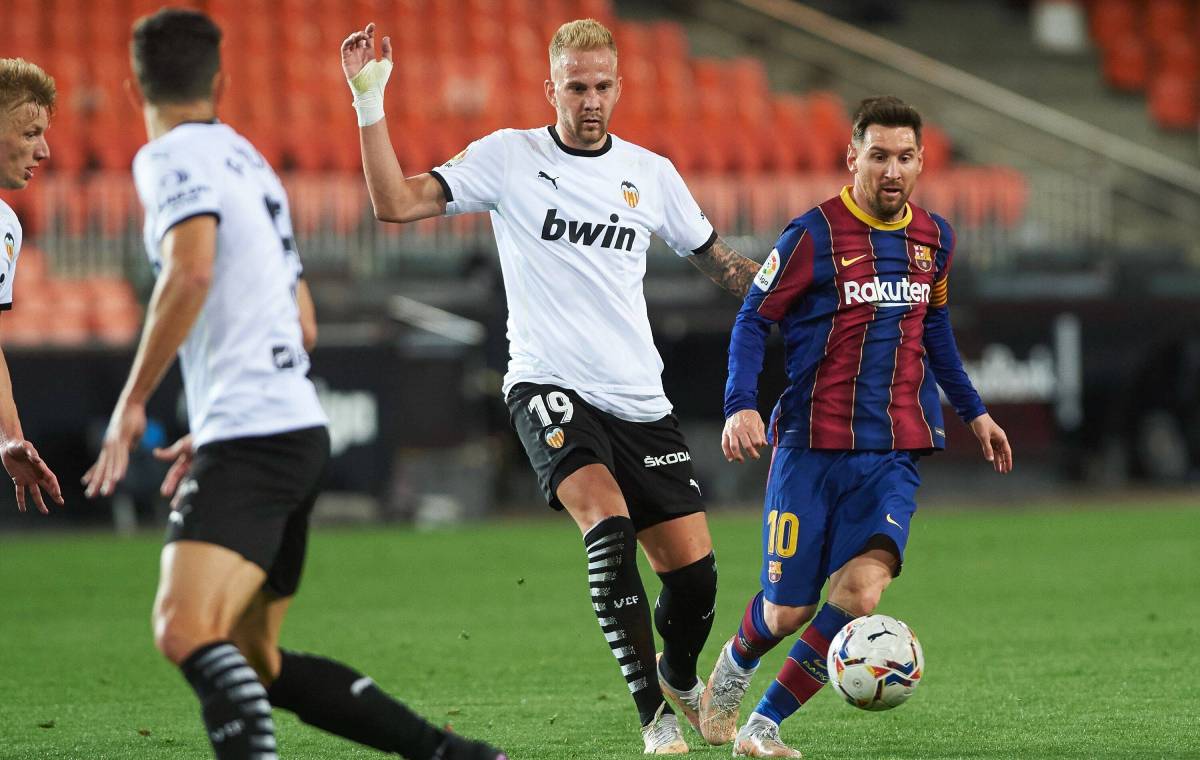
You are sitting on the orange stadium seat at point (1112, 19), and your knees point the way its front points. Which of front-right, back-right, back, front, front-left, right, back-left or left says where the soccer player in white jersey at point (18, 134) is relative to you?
front

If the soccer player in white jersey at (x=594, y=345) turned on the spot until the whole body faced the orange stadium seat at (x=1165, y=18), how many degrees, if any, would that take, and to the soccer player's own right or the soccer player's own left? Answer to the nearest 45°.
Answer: approximately 135° to the soccer player's own left

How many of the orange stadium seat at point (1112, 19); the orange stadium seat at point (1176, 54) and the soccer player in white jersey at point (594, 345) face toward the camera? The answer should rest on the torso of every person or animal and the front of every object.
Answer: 3

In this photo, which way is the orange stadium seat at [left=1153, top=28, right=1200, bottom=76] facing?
toward the camera

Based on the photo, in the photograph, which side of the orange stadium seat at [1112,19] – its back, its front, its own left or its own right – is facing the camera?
front

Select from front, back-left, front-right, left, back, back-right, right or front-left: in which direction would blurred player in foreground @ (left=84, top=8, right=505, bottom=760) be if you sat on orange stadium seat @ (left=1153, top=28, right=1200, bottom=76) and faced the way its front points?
front

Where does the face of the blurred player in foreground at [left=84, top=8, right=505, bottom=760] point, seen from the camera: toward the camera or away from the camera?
away from the camera

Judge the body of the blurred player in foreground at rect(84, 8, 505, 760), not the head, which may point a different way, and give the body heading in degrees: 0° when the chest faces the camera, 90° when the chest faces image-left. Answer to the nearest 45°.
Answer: approximately 135°

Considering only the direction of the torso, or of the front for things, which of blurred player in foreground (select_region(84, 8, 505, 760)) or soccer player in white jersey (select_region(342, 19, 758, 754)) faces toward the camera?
the soccer player in white jersey

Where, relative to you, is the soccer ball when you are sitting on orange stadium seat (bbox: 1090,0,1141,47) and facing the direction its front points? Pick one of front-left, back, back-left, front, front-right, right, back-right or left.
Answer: front

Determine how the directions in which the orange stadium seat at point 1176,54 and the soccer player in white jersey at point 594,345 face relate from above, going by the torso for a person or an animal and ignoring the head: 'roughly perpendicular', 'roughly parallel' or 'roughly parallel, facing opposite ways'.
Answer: roughly parallel

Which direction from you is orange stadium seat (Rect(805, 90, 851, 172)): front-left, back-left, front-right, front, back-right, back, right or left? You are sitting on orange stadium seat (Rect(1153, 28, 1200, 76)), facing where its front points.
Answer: front-right

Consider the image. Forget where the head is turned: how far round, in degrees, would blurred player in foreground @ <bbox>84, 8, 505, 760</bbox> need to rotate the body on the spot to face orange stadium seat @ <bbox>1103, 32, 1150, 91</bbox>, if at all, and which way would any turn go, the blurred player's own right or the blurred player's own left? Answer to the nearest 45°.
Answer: approximately 90° to the blurred player's own right

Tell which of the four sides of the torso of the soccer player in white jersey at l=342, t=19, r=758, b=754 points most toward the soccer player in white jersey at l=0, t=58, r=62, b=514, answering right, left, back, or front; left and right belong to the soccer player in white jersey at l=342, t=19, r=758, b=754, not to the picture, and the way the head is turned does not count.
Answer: right

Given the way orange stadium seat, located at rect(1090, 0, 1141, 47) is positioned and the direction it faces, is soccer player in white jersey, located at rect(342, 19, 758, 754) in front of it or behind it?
in front

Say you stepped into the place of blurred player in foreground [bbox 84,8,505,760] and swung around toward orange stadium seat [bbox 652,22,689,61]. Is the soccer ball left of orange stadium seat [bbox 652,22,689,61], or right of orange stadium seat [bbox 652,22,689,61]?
right

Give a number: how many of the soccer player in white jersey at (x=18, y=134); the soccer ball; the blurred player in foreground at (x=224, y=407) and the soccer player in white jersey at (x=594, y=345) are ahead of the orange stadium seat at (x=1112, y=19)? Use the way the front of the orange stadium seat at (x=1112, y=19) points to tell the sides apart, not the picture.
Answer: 4

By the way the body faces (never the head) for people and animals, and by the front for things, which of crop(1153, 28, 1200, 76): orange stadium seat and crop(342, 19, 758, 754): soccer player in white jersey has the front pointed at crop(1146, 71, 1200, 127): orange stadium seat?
crop(1153, 28, 1200, 76): orange stadium seat
